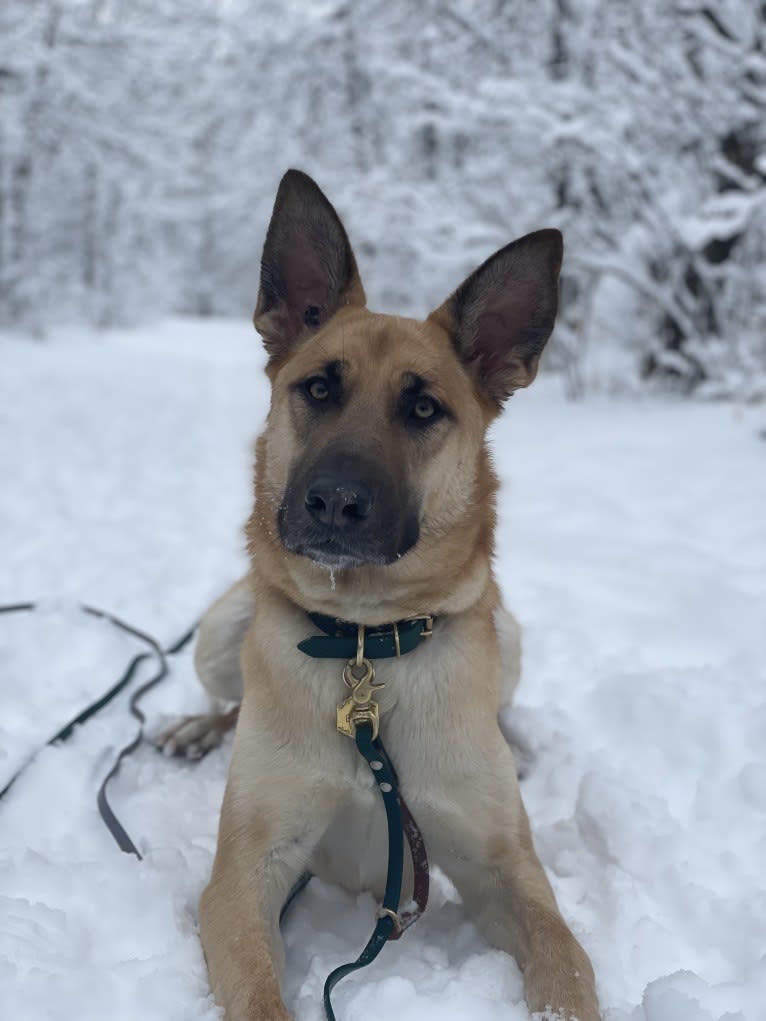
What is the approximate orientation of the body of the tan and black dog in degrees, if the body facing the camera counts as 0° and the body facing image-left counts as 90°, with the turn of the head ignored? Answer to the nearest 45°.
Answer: approximately 0°

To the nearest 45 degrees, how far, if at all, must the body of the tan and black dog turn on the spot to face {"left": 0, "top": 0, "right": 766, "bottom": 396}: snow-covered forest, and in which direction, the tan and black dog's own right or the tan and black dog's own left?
approximately 180°

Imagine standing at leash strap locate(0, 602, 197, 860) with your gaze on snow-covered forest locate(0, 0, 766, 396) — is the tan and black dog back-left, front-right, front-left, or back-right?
back-right

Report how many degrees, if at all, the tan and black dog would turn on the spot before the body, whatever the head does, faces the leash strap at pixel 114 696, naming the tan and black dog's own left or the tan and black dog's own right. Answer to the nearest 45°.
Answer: approximately 135° to the tan and black dog's own right

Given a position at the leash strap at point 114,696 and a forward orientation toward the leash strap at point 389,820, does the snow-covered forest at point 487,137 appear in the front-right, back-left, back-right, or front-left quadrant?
back-left
